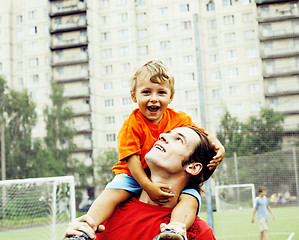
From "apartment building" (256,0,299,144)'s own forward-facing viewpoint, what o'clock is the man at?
The man is roughly at 12 o'clock from the apartment building.

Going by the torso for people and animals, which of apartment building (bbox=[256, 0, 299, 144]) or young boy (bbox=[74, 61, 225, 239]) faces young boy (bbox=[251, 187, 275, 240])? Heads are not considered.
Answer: the apartment building

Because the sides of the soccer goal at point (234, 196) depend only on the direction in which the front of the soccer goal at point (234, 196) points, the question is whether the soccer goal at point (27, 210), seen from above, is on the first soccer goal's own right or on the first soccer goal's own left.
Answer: on the first soccer goal's own right

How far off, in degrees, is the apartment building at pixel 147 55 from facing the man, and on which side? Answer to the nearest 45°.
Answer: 0° — it already faces them

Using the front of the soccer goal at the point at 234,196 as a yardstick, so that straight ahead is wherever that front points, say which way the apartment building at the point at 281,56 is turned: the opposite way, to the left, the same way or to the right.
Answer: the same way

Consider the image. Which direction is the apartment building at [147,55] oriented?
toward the camera

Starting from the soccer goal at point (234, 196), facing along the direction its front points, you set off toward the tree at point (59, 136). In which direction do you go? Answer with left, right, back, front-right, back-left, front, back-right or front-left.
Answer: back-right

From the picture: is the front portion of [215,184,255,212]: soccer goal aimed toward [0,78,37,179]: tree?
no

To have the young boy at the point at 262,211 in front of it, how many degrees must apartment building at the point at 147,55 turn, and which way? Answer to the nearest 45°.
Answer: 0° — it already faces them

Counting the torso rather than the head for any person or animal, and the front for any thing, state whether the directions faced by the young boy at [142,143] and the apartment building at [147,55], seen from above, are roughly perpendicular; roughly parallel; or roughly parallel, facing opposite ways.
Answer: roughly parallel

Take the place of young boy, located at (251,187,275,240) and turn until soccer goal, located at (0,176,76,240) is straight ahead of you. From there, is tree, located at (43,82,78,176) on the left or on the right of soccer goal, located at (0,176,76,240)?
right

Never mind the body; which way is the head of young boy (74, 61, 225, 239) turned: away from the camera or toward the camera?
toward the camera

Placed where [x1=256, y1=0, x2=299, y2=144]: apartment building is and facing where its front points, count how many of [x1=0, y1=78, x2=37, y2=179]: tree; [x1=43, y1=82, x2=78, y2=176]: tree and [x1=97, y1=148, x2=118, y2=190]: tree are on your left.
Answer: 0

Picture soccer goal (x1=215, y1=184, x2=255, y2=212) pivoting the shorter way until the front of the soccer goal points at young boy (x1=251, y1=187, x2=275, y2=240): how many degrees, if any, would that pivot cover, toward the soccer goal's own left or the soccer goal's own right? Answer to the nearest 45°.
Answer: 0° — it already faces them

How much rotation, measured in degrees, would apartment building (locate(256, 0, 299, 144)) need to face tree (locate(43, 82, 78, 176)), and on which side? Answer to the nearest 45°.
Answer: approximately 90° to its right

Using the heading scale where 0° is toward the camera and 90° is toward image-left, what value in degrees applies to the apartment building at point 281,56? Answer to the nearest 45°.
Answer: approximately 0°

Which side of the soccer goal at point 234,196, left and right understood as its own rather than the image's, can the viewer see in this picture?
front

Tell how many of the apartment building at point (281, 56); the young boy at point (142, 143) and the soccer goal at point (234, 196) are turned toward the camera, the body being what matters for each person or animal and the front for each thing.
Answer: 3
